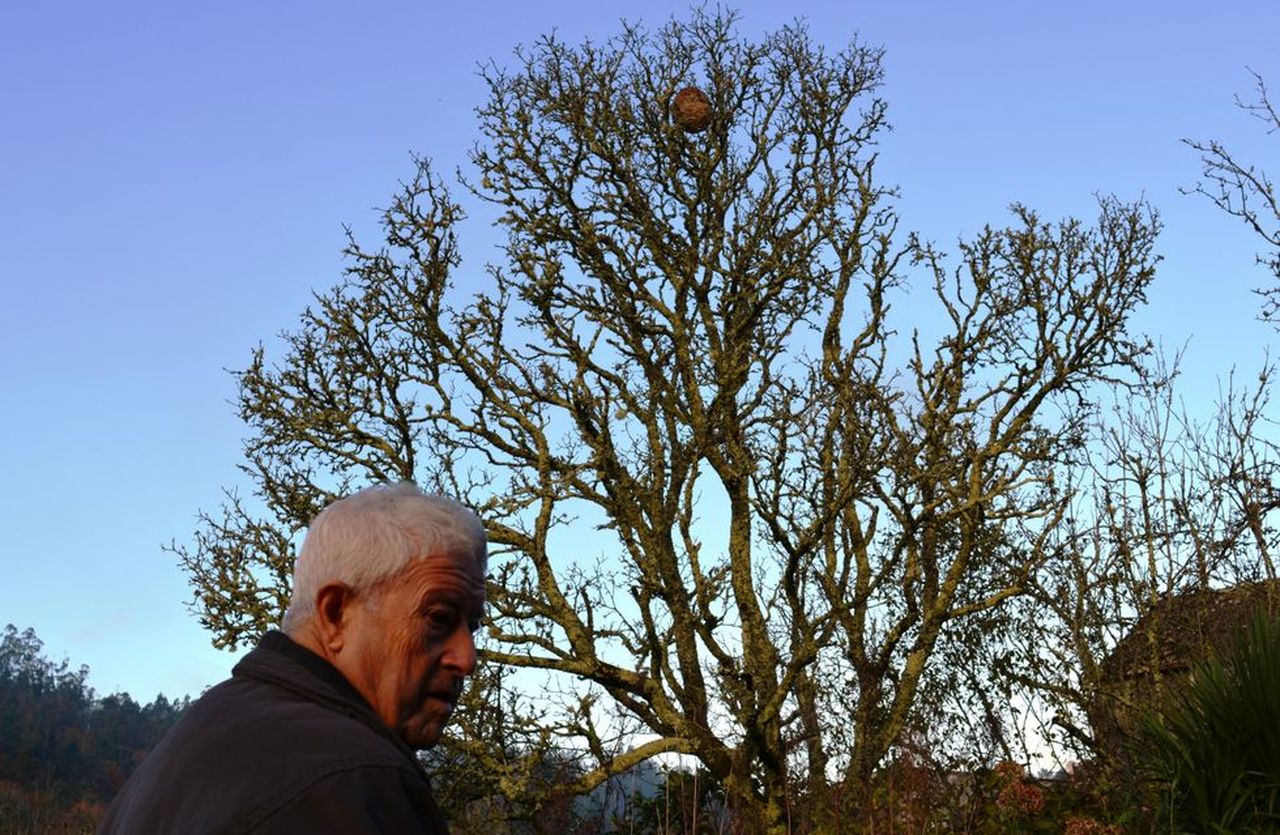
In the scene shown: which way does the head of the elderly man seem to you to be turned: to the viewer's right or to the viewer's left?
to the viewer's right

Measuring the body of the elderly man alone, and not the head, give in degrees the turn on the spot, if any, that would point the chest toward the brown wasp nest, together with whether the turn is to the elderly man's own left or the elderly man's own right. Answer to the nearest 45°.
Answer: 0° — they already face it

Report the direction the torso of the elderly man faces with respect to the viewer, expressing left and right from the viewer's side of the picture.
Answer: facing away from the viewer and to the right of the viewer
